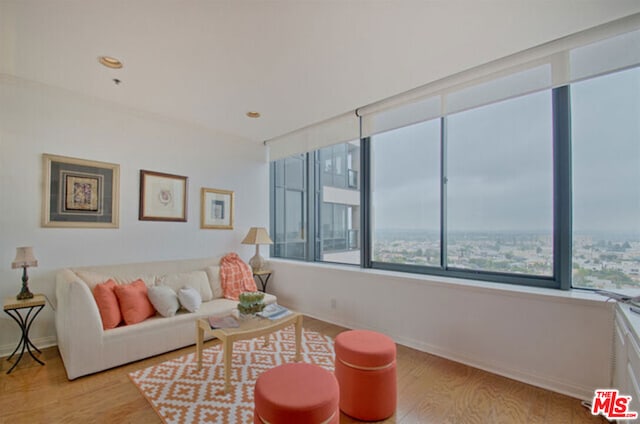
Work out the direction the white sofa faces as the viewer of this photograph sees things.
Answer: facing the viewer and to the right of the viewer

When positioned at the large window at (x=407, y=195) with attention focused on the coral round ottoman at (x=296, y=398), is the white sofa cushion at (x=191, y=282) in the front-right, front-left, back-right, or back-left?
front-right

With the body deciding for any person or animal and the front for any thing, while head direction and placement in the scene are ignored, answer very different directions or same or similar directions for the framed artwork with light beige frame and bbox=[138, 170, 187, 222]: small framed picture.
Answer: same or similar directions

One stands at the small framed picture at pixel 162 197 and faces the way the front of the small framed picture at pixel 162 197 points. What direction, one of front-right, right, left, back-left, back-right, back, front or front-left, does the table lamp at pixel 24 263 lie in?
right

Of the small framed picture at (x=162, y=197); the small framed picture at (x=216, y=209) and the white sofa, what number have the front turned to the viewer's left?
0

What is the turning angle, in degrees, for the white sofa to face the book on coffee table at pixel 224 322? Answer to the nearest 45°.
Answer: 0° — it already faces it

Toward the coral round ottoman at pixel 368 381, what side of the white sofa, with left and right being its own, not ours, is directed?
front

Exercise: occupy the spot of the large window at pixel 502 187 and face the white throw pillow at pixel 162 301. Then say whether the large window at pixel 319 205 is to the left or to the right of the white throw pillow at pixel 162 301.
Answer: right

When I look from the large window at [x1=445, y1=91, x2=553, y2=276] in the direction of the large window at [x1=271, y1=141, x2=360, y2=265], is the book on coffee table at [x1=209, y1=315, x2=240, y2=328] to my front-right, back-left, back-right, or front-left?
front-left

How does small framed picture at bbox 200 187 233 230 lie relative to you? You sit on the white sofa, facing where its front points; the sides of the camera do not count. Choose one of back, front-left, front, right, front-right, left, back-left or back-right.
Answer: left

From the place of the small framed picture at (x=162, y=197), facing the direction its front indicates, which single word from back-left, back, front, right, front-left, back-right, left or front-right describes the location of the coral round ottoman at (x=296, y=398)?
front-right

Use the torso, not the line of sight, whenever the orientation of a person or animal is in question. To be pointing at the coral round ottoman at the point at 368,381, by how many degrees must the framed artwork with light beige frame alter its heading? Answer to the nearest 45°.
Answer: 0° — it already faces it

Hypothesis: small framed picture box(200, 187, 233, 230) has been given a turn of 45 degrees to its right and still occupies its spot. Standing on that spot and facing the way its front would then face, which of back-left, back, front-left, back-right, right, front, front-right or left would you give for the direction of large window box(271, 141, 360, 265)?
left

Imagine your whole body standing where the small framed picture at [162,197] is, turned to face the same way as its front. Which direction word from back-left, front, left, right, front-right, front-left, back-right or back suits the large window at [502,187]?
front

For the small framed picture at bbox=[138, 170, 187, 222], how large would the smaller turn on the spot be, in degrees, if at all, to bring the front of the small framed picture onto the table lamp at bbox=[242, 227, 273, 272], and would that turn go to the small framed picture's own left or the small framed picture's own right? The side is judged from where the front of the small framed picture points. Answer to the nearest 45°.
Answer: approximately 45° to the small framed picture's own left
